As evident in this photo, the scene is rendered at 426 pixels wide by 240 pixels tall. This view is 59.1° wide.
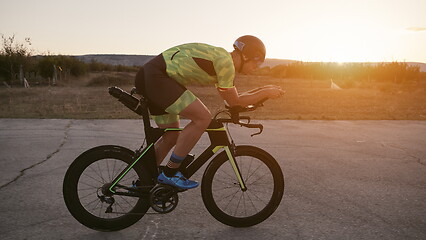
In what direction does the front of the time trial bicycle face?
to the viewer's right

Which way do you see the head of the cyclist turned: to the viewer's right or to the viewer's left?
to the viewer's right

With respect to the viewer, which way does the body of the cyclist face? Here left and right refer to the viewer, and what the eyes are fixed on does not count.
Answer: facing to the right of the viewer
